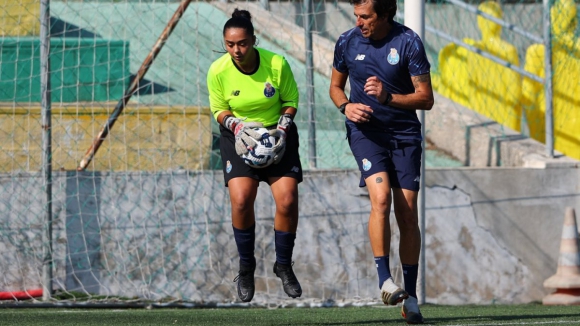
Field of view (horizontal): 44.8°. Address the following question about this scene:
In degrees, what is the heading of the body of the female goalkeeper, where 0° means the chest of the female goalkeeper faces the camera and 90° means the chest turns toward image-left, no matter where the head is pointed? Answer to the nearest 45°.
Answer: approximately 0°
